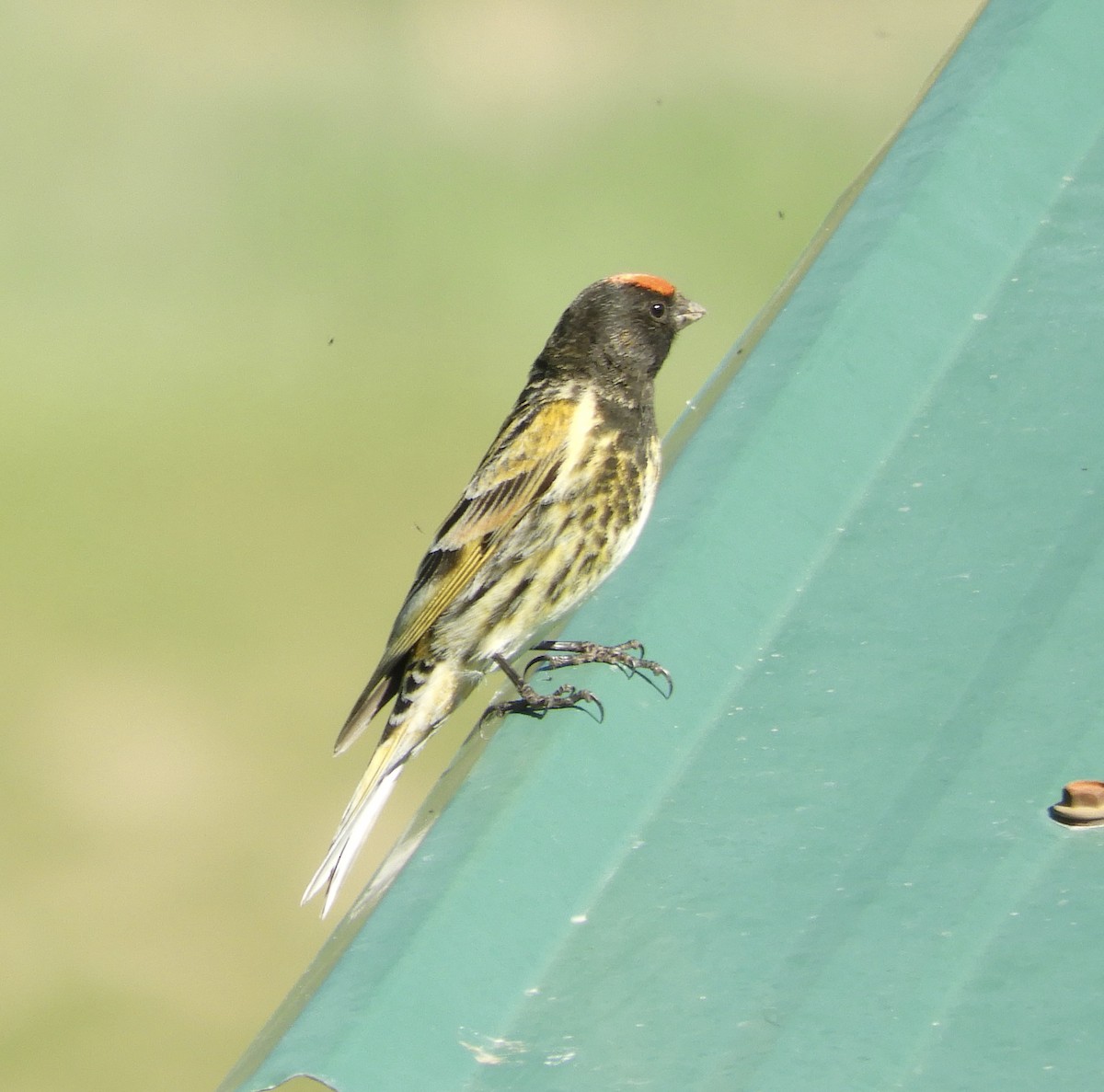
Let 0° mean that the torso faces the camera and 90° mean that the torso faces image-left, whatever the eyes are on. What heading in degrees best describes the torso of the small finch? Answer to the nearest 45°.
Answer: approximately 270°
